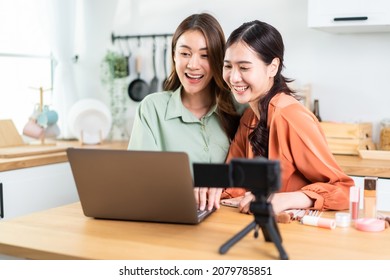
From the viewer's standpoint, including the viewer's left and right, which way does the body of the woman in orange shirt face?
facing the viewer and to the left of the viewer

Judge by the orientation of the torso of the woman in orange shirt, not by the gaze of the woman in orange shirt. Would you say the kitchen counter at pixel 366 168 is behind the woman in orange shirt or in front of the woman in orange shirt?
behind

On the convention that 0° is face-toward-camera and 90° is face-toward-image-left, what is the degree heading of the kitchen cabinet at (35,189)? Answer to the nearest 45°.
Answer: approximately 315°

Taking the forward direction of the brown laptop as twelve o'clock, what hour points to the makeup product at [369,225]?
The makeup product is roughly at 2 o'clock from the brown laptop.

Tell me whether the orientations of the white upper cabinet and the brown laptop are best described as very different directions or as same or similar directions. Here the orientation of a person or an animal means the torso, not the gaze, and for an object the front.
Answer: very different directions

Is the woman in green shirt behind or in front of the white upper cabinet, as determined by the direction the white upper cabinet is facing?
in front

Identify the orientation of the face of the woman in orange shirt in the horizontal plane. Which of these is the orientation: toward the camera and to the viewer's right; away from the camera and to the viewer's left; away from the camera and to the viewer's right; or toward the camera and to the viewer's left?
toward the camera and to the viewer's left

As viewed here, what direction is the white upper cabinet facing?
toward the camera

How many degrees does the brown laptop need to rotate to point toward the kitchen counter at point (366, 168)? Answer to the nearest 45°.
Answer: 0° — it already faces it

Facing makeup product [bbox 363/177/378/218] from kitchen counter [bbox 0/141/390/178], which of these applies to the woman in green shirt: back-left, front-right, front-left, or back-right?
front-right

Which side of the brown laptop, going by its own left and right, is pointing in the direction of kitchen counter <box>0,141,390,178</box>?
front

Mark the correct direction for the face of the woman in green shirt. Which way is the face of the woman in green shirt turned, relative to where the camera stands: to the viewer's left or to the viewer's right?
to the viewer's left

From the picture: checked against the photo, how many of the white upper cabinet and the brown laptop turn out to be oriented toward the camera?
1

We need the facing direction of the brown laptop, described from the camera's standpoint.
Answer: facing away from the viewer and to the right of the viewer
